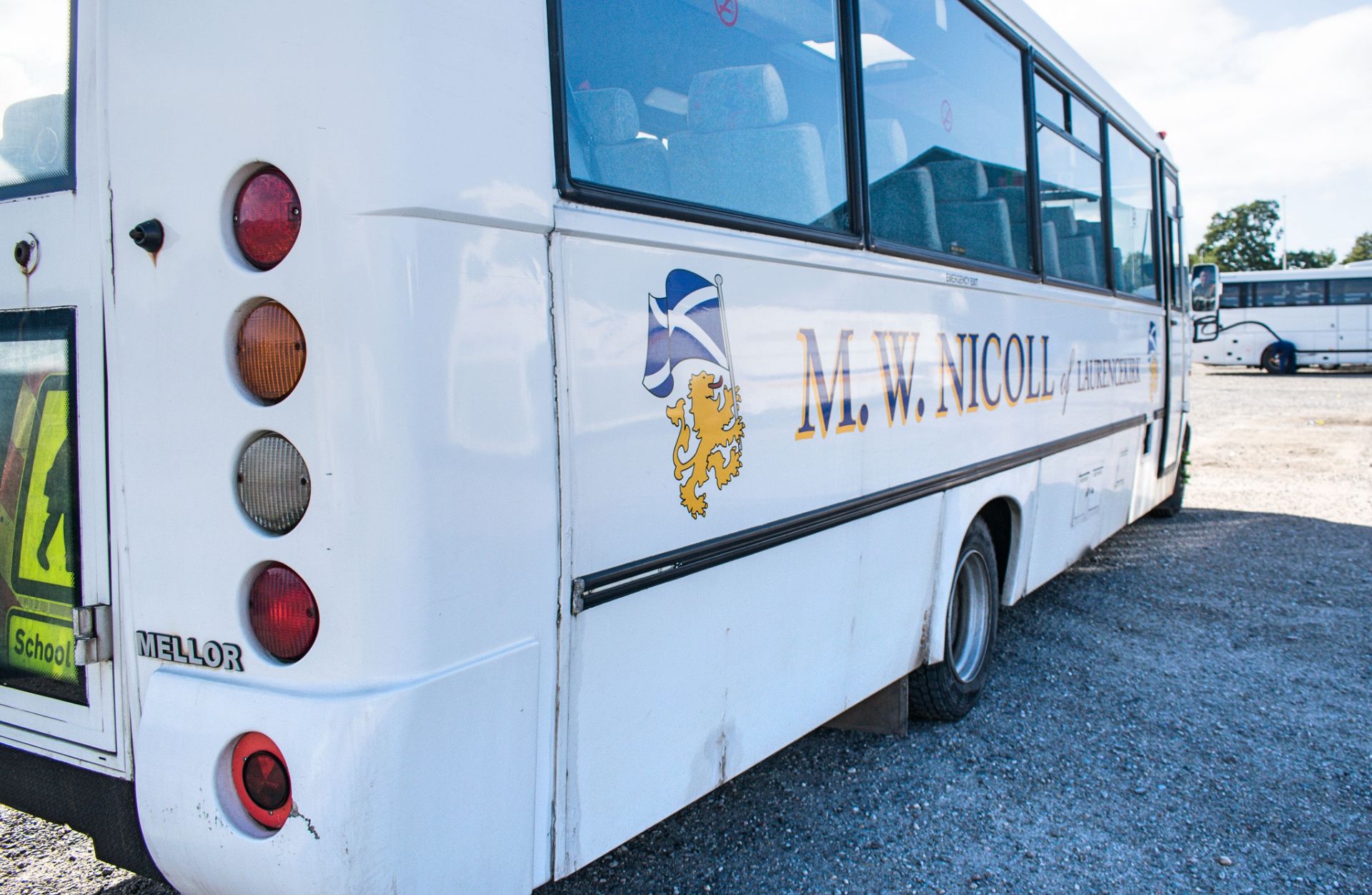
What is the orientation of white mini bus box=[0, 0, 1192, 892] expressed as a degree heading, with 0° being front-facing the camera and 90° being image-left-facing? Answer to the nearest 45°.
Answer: approximately 225°
